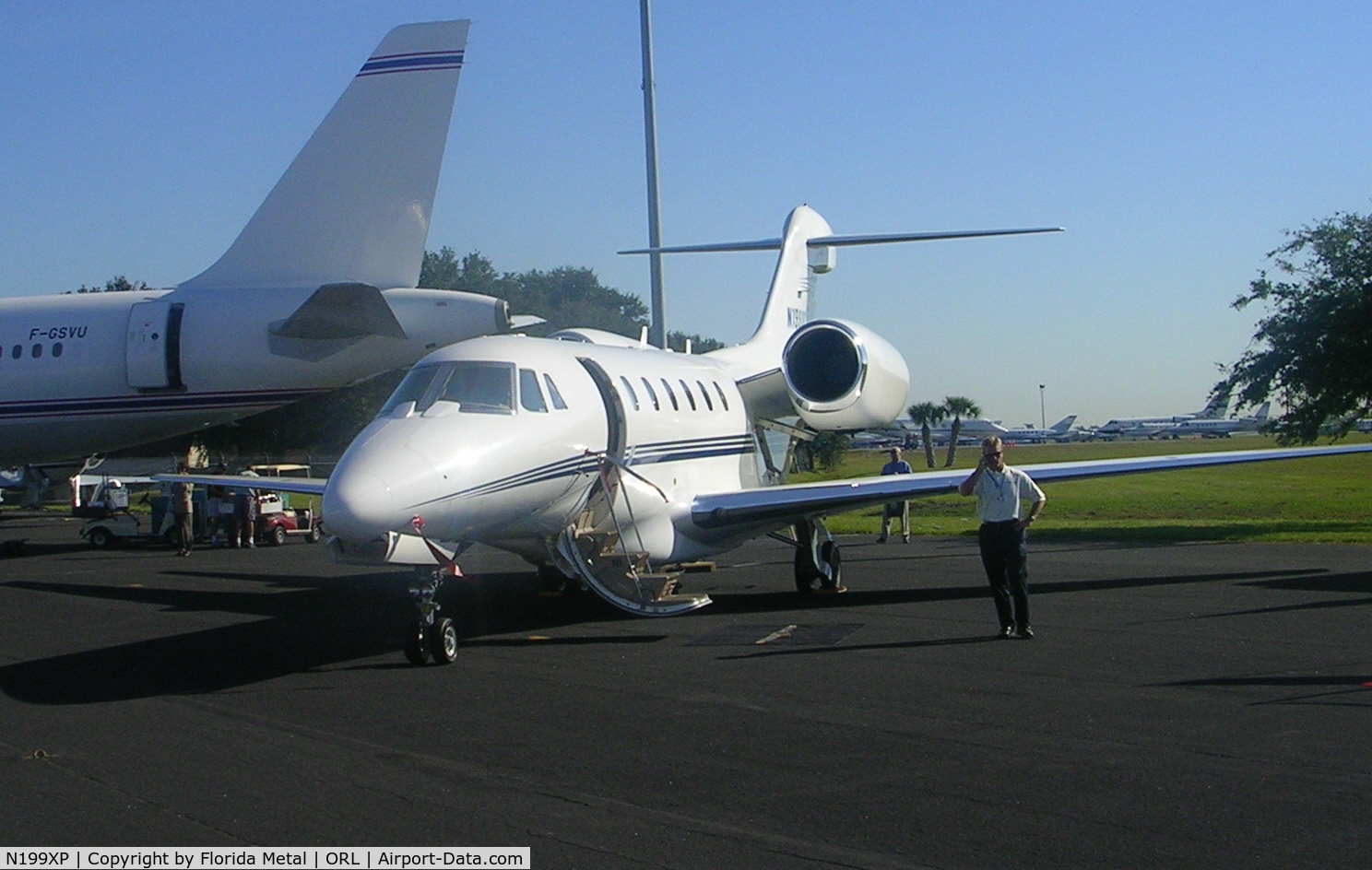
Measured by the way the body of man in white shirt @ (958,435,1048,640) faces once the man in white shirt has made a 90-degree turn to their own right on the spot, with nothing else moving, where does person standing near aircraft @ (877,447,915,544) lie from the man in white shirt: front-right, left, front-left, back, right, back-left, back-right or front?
right

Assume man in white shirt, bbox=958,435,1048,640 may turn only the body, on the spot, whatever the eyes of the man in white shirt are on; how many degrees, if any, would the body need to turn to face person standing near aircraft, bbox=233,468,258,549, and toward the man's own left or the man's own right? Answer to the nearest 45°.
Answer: approximately 135° to the man's own right

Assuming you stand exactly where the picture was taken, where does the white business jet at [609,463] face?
facing the viewer and to the left of the viewer

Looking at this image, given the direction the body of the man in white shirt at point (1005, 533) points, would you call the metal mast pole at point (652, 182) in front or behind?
behind

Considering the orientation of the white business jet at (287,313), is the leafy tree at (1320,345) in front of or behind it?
behind

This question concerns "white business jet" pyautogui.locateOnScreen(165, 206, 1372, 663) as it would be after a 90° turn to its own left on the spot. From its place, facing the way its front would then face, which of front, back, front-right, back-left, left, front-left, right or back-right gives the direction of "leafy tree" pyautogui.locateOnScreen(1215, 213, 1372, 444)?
left

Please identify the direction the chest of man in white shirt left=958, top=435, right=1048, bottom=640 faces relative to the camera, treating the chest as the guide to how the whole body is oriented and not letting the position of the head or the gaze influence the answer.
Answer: toward the camera

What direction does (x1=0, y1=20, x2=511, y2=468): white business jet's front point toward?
to the viewer's left

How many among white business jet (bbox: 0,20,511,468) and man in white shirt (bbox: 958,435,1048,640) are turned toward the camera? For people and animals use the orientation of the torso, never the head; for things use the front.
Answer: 1

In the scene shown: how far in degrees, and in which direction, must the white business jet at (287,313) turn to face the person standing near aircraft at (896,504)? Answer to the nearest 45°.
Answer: approximately 180°

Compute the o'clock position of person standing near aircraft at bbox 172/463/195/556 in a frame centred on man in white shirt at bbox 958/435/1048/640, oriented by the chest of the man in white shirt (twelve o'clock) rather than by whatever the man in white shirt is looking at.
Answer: The person standing near aircraft is roughly at 4 o'clock from the man in white shirt.

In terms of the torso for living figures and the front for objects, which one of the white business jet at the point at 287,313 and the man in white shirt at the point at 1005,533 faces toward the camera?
the man in white shirt

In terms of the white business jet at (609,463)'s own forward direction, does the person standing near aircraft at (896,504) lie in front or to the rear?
to the rear

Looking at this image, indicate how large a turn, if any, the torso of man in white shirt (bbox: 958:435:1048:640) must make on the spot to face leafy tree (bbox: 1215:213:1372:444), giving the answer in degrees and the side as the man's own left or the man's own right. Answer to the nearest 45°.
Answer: approximately 180°

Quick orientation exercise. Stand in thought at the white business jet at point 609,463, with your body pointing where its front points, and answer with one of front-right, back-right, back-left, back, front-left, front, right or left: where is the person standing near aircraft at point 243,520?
right
